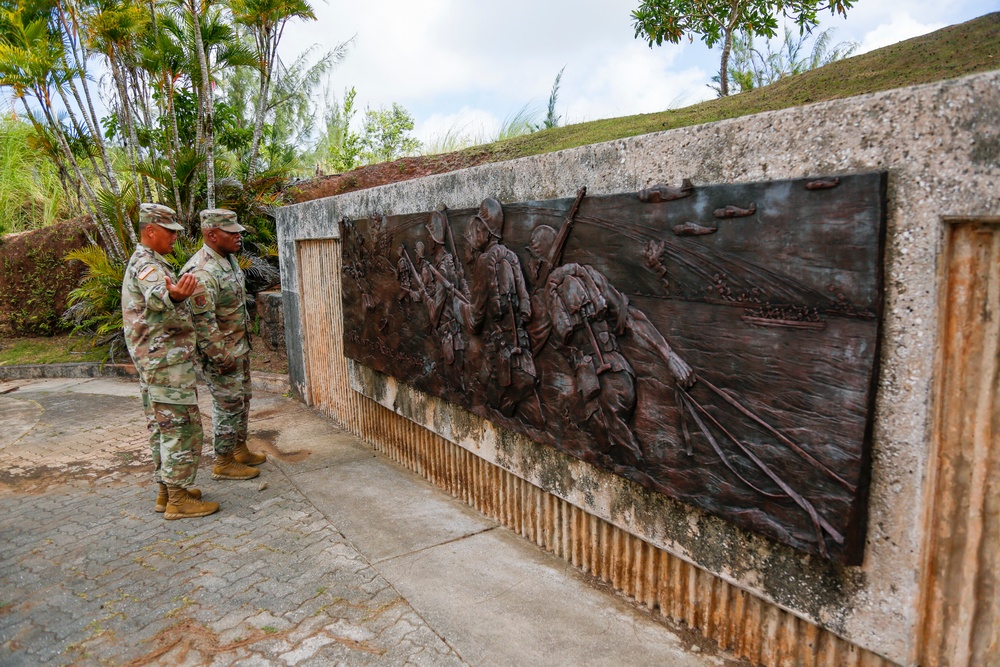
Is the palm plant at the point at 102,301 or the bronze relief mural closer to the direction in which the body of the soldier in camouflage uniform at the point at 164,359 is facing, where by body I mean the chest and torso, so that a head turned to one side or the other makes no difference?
the bronze relief mural

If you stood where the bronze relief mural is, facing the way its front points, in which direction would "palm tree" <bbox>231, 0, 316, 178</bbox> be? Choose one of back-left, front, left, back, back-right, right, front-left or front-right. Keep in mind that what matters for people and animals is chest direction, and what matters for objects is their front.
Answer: right

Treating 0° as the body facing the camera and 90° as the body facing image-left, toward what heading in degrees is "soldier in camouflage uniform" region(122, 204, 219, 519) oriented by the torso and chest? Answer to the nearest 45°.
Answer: approximately 270°

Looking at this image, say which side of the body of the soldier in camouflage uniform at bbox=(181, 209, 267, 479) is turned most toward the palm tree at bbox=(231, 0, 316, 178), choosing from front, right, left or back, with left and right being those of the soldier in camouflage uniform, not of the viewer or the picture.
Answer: left

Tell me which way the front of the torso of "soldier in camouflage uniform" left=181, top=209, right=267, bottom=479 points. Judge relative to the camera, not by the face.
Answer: to the viewer's right

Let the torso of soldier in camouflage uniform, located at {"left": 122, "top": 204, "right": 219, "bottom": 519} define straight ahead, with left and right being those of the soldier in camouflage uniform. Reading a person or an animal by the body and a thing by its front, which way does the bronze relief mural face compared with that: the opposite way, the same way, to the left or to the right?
the opposite way

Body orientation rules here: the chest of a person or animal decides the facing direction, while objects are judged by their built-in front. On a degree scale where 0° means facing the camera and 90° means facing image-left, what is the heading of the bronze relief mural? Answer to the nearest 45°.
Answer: approximately 45°

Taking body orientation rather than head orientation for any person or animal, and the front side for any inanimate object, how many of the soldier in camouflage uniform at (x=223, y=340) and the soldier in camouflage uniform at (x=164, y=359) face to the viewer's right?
2

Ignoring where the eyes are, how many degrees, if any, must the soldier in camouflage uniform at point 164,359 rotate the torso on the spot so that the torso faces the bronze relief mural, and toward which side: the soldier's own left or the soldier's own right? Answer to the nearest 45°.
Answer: approximately 45° to the soldier's own right

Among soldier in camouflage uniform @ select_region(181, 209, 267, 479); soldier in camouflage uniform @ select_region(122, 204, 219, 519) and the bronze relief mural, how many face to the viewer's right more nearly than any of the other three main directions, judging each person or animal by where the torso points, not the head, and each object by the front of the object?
2

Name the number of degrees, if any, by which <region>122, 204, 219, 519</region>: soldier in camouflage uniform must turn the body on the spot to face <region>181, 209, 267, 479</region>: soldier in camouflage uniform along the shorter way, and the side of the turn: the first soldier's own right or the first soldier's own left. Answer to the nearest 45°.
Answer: approximately 45° to the first soldier's own left

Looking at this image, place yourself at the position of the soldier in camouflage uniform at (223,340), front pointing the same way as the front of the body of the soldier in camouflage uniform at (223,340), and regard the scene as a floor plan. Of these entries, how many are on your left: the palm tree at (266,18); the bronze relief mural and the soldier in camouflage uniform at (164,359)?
1
